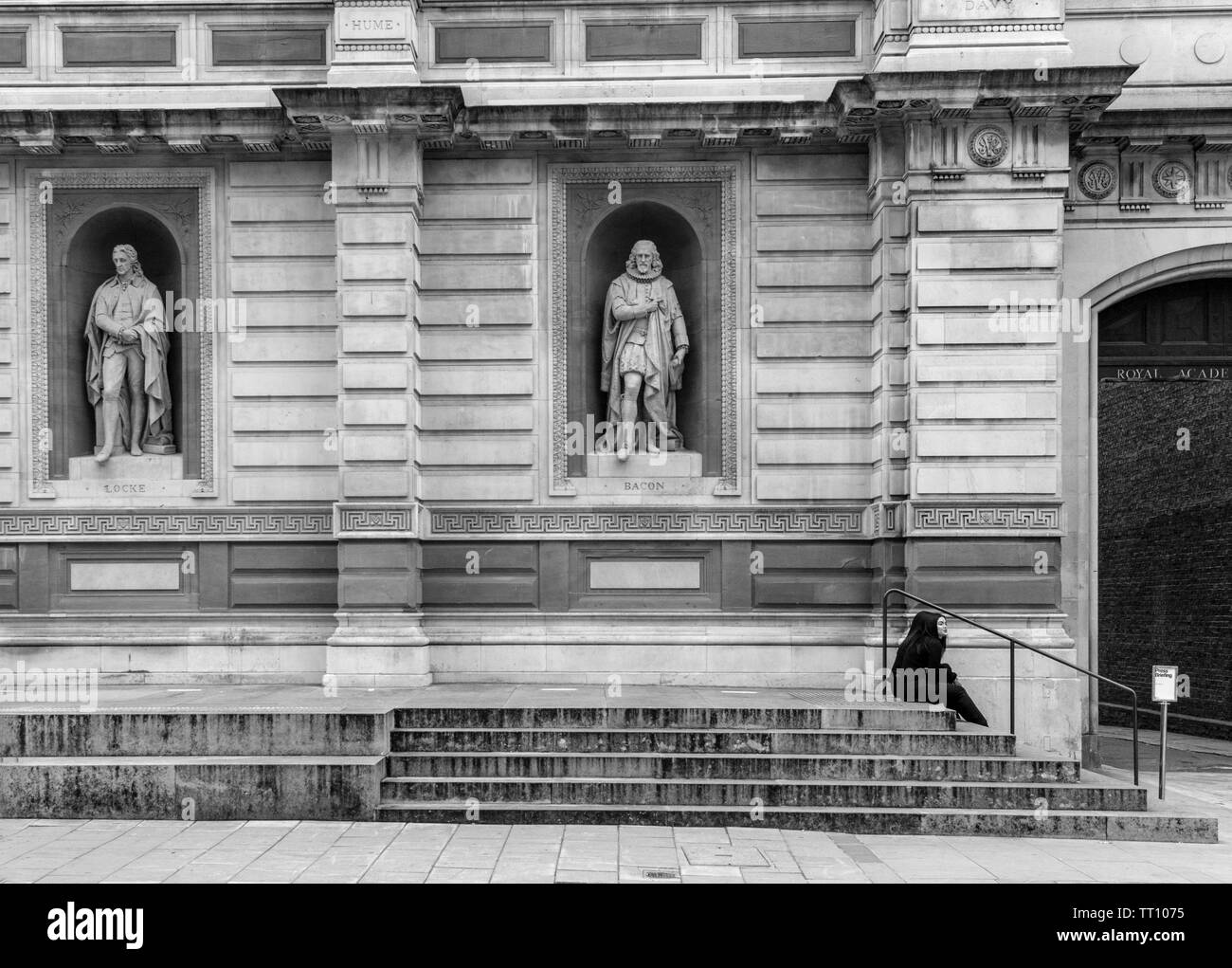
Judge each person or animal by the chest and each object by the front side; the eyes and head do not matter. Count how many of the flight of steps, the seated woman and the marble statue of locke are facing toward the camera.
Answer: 2

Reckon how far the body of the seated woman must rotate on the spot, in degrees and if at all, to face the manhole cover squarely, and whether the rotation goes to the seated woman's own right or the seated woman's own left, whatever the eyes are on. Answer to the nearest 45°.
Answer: approximately 90° to the seated woman's own right

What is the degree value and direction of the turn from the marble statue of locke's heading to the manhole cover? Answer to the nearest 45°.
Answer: approximately 45° to its left

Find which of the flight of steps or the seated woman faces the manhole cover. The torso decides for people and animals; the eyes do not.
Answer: the flight of steps

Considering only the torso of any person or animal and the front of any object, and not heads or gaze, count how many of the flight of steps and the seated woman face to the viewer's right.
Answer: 1

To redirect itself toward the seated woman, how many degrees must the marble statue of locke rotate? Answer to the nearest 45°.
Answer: approximately 45° to its left

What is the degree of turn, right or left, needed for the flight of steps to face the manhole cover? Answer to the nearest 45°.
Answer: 0° — it already faces it

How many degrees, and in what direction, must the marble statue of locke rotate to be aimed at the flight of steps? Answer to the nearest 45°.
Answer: approximately 45° to its left

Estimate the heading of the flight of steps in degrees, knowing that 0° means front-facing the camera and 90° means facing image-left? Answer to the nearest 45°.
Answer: approximately 0°

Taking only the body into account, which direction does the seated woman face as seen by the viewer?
to the viewer's right
